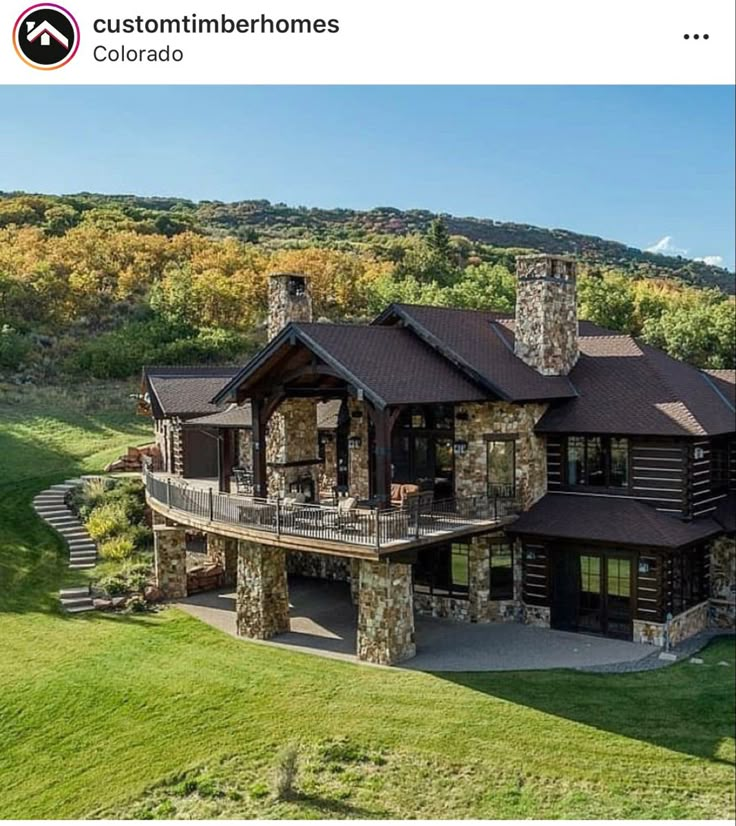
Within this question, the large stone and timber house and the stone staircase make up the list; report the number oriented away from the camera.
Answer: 0

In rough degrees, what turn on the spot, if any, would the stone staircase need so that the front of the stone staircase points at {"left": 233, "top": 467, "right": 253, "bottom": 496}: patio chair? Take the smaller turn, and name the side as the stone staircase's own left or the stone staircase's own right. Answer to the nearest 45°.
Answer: approximately 45° to the stone staircase's own left

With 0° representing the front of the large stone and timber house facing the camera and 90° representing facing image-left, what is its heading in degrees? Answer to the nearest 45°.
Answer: approximately 45°

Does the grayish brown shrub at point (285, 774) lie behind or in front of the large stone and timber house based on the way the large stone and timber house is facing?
in front

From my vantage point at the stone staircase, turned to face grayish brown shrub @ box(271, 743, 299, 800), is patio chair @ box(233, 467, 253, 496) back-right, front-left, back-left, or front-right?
front-left

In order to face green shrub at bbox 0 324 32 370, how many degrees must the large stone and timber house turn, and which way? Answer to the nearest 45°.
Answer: approximately 90° to its right

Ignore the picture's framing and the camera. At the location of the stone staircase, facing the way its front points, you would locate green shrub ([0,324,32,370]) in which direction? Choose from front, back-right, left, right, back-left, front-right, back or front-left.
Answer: back

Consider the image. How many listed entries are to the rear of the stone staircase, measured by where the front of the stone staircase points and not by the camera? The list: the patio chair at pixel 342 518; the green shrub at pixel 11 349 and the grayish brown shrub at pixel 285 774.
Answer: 1

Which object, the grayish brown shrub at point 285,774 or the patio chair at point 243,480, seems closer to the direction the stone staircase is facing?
the grayish brown shrub

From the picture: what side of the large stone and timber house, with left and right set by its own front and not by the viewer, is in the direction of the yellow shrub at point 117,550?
right

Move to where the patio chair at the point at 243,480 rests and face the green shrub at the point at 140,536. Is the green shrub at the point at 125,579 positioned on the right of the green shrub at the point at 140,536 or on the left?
left

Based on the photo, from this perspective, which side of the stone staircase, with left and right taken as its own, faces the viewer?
front

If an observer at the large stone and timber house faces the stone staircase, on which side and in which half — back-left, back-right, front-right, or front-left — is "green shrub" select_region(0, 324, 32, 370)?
front-right
